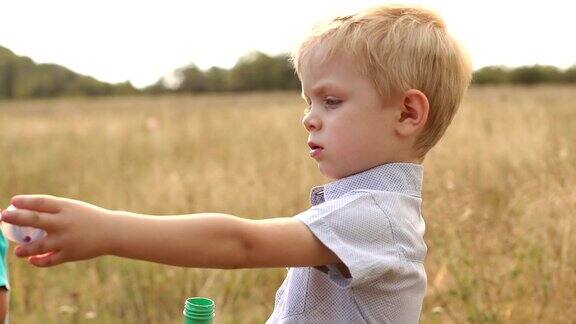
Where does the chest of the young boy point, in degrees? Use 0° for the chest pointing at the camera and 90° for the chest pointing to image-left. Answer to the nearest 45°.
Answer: approximately 90°

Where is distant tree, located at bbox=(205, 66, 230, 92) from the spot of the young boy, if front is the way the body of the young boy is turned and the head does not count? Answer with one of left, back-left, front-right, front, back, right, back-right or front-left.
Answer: right

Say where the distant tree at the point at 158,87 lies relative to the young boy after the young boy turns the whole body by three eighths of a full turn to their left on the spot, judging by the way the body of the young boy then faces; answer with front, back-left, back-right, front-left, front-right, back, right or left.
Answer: back-left

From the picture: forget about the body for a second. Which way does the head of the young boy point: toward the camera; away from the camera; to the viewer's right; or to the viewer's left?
to the viewer's left

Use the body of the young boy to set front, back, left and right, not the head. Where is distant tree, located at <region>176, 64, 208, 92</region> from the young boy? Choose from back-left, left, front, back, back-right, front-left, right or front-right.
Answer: right

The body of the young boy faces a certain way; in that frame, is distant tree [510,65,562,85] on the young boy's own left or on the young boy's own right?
on the young boy's own right
